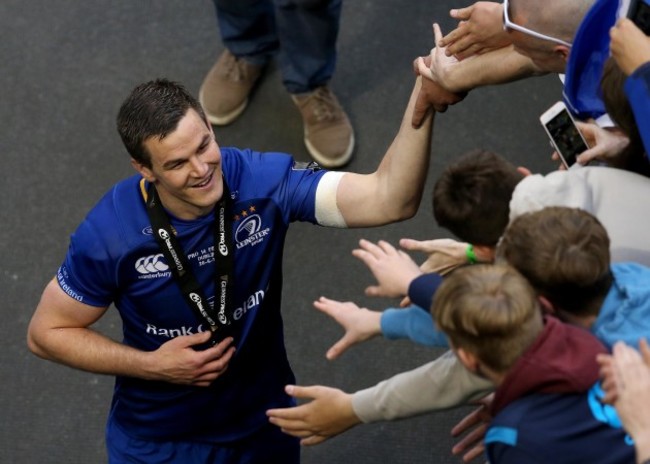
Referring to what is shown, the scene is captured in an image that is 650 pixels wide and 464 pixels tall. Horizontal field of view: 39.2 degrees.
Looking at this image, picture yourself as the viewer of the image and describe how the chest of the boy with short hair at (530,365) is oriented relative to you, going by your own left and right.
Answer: facing away from the viewer and to the left of the viewer

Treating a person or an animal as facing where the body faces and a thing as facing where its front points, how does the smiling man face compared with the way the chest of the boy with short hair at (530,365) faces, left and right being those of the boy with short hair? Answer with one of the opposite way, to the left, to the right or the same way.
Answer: the opposite way

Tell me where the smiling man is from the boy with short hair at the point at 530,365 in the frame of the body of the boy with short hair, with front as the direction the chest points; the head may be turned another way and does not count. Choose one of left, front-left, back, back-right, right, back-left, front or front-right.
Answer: front

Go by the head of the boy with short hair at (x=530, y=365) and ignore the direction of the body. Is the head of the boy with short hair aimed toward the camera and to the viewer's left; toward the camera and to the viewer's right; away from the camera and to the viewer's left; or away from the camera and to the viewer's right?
away from the camera and to the viewer's left

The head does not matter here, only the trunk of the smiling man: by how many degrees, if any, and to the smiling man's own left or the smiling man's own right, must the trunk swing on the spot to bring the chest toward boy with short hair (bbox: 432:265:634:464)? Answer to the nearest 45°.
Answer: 0° — they already face them

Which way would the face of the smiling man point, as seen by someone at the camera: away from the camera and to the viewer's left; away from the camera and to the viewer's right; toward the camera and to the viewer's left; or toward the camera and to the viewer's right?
toward the camera and to the viewer's right
